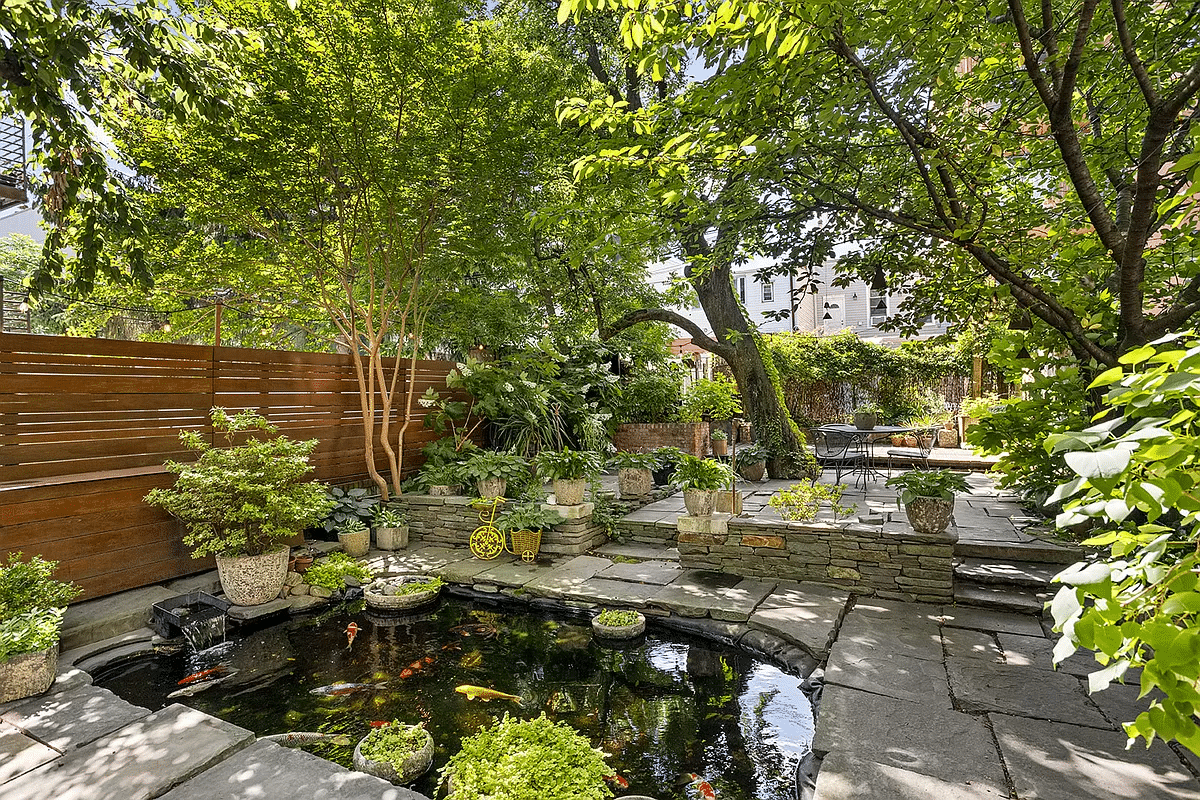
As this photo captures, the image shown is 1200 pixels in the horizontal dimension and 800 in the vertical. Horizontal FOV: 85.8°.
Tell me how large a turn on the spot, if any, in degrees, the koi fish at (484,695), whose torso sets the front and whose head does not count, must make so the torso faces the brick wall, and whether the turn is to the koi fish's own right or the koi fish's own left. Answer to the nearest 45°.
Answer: approximately 135° to the koi fish's own right

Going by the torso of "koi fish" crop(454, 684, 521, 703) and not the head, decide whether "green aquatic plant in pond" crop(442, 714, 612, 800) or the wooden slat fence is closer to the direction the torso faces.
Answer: the wooden slat fence

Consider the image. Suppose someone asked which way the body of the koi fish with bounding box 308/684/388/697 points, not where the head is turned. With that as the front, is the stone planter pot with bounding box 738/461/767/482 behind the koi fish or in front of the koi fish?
behind

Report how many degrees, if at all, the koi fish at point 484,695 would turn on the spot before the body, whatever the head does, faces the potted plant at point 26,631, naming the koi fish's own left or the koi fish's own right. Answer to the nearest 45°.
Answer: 0° — it already faces it

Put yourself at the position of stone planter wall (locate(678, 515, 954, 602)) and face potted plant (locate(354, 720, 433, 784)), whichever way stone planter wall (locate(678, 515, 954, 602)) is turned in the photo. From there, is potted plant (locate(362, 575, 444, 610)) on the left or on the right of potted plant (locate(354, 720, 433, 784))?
right

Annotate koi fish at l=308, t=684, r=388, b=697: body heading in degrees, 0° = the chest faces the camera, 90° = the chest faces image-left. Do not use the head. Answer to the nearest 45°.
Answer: approximately 90°

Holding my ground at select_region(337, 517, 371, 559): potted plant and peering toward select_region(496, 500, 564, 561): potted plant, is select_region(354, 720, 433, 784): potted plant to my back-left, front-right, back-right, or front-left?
front-right

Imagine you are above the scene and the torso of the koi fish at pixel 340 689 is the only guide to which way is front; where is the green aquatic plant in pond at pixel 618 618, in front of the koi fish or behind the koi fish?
behind

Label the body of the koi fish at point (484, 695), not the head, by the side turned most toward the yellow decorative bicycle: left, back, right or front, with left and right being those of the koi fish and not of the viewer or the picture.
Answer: right

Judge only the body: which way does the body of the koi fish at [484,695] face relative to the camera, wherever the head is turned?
to the viewer's left

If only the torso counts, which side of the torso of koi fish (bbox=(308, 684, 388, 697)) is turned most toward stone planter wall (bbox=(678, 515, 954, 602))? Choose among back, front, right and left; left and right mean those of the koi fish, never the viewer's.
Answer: back
